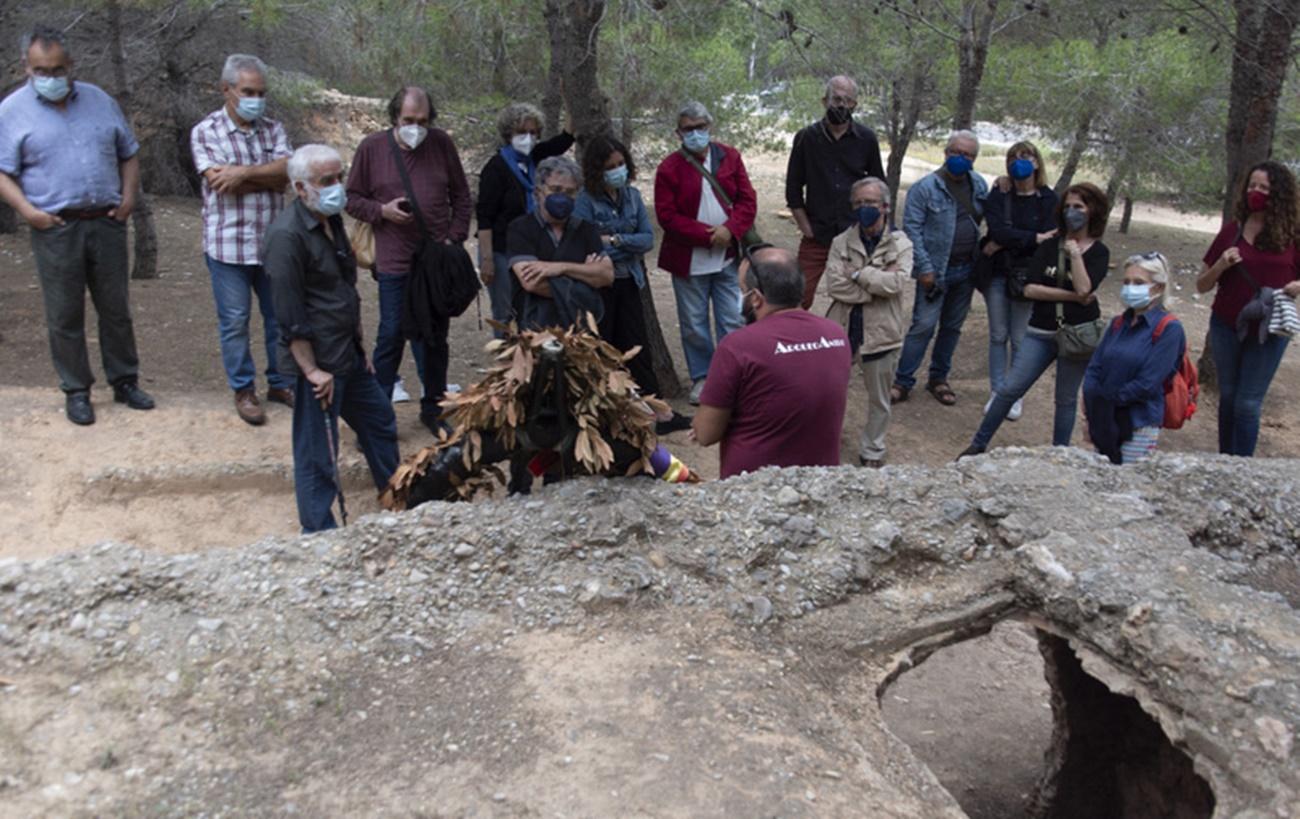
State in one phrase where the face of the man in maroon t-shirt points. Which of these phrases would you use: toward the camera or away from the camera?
away from the camera

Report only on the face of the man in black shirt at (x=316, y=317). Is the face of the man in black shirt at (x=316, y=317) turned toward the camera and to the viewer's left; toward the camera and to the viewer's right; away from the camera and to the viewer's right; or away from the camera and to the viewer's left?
toward the camera and to the viewer's right

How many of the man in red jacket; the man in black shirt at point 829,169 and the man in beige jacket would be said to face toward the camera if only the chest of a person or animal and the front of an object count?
3

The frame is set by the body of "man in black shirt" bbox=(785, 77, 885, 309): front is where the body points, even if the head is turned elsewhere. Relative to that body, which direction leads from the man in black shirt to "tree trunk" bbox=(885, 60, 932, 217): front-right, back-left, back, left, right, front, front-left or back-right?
back

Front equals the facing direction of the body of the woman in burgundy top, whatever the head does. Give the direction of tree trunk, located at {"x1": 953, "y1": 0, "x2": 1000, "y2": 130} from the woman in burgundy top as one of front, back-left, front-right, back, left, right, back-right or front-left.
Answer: right

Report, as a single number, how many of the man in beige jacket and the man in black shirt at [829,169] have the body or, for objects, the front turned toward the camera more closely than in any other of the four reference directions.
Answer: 2

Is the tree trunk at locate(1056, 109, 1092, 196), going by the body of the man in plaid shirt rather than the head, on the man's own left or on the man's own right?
on the man's own left

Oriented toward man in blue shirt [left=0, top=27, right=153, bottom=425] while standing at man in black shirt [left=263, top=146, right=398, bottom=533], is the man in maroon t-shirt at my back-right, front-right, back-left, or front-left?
back-right

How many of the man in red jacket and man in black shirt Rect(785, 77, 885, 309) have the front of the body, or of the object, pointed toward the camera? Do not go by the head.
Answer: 2

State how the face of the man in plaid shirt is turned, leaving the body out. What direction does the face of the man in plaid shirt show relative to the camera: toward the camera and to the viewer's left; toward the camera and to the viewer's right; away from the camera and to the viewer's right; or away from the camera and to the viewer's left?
toward the camera and to the viewer's right

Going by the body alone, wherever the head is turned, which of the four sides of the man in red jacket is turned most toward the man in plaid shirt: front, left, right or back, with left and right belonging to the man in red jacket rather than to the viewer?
right
